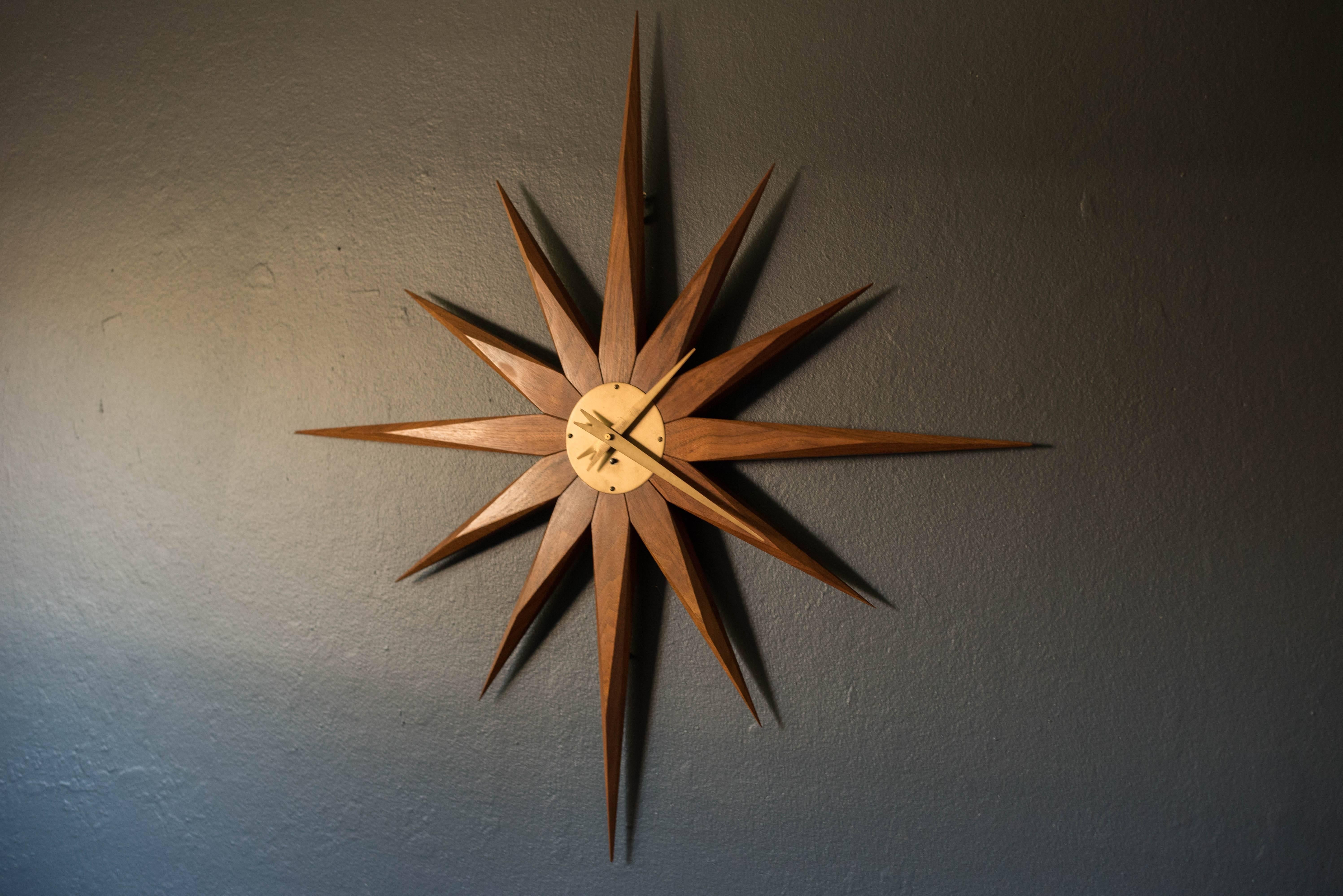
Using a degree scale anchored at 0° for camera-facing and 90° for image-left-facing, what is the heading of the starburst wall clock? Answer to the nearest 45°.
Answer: approximately 45°
